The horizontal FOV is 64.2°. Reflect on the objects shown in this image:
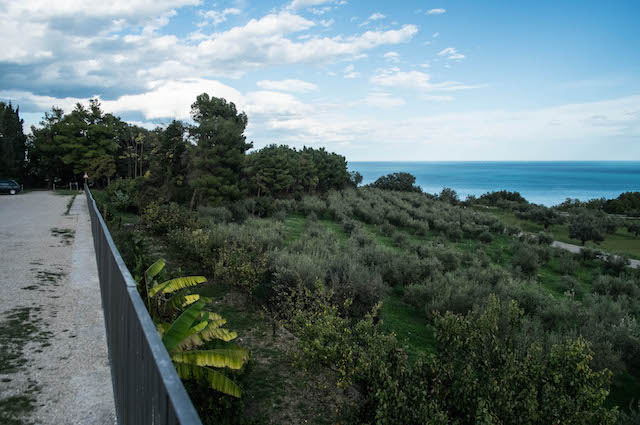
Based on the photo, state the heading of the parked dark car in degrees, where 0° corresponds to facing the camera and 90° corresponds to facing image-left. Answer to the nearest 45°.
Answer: approximately 270°

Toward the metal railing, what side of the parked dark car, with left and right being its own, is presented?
right

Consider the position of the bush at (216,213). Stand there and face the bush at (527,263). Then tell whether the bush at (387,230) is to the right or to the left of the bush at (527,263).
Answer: left

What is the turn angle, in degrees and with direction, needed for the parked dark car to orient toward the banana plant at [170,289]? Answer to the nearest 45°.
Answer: approximately 90° to its left

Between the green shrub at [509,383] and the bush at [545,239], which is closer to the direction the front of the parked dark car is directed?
the bush

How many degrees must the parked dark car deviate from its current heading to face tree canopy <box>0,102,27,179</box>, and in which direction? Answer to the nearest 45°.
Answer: approximately 90° to its left
